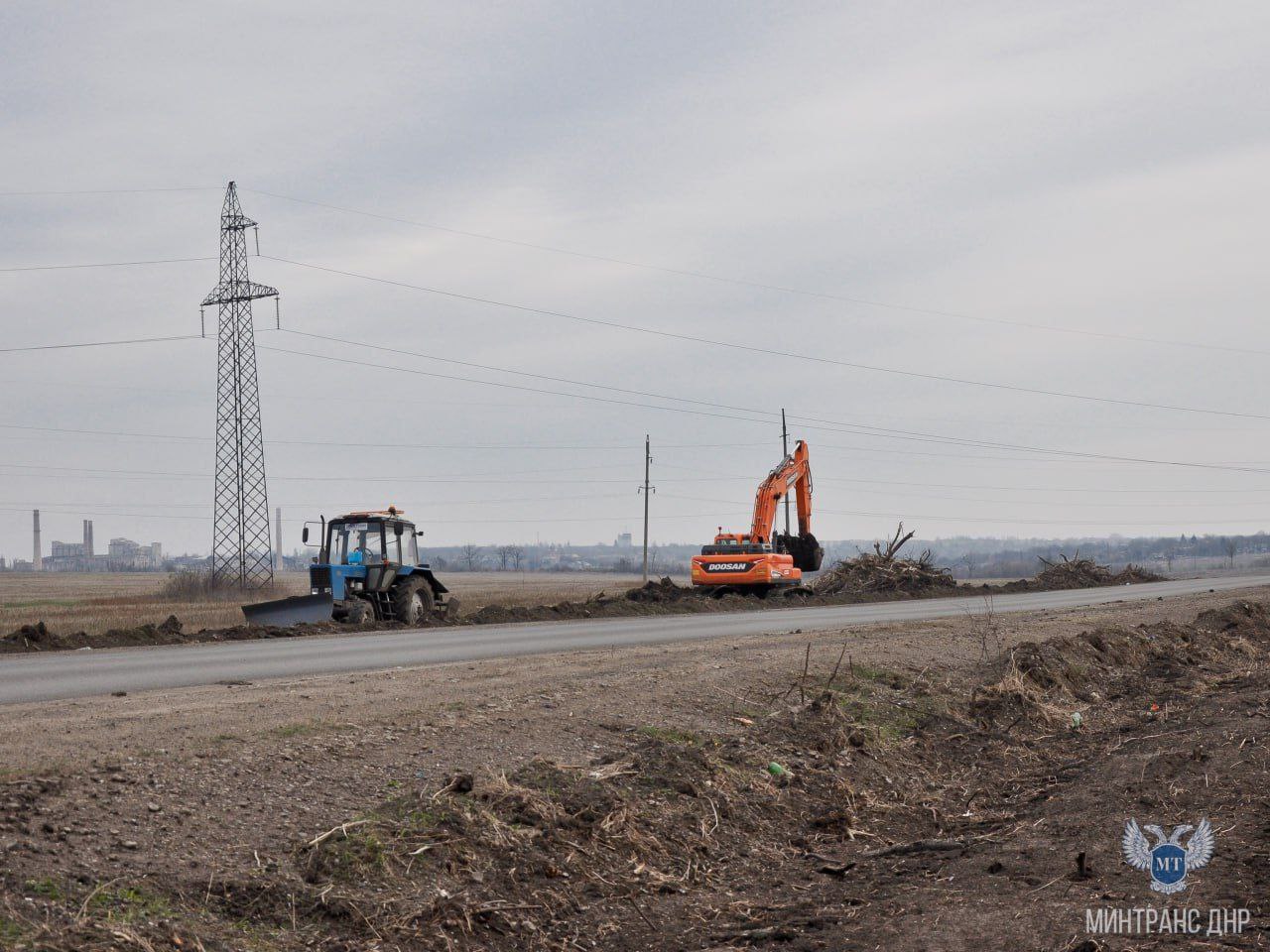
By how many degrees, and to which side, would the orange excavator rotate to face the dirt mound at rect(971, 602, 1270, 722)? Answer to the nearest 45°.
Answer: approximately 135° to its right

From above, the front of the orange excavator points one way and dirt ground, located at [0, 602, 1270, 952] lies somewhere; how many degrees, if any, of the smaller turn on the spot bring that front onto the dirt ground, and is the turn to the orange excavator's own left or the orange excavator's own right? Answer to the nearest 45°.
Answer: approximately 135° to the orange excavator's own right

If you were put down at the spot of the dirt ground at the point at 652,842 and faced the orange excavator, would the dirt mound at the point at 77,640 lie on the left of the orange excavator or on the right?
left

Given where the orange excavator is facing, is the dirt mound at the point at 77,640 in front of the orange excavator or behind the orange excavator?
behind

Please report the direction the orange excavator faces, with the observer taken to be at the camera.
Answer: facing away from the viewer and to the right of the viewer

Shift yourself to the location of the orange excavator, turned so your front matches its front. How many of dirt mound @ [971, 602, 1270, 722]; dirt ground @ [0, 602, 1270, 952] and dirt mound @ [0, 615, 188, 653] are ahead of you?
0
